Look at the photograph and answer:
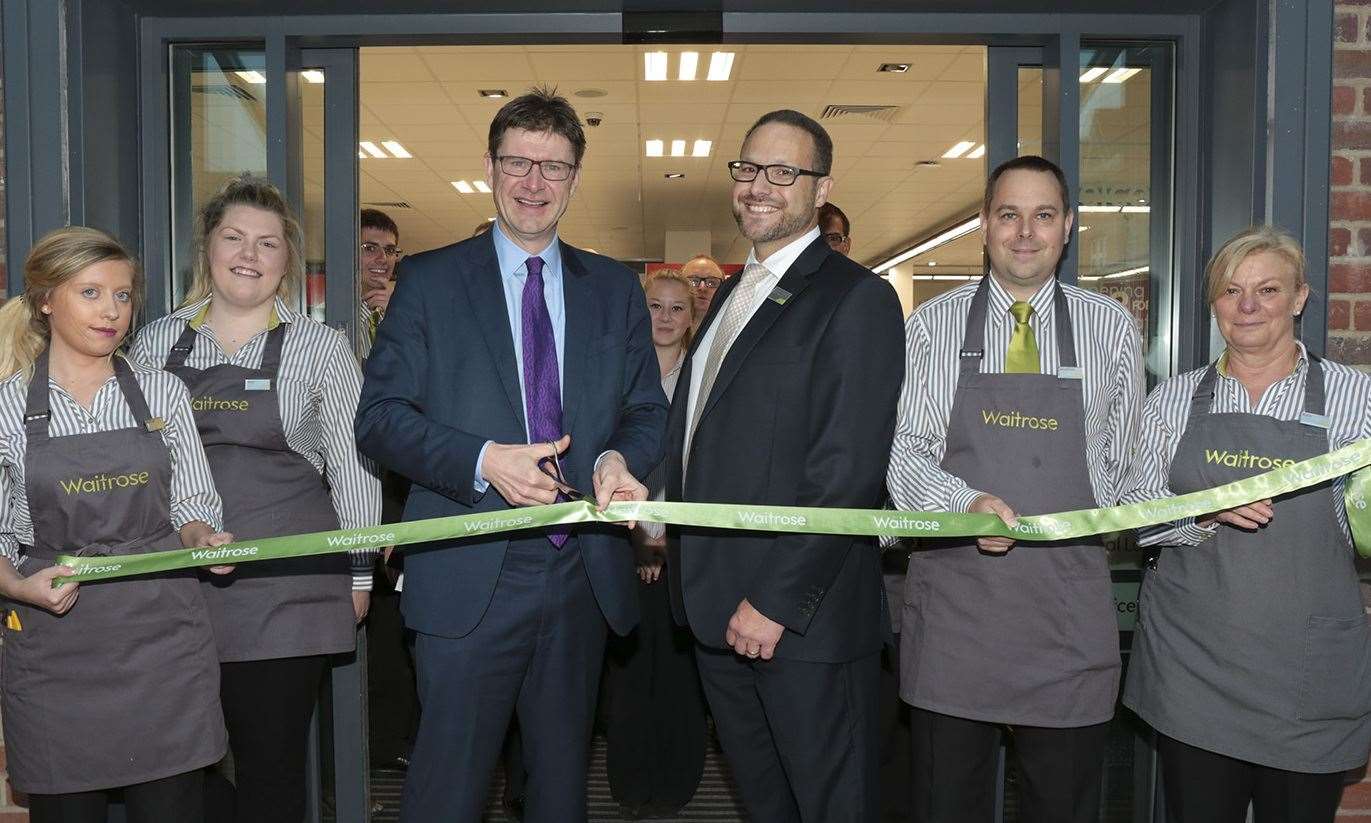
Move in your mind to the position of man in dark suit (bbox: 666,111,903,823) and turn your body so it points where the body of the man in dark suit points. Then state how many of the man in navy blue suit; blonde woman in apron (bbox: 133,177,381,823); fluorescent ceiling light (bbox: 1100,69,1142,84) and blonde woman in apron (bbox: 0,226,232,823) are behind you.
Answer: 1

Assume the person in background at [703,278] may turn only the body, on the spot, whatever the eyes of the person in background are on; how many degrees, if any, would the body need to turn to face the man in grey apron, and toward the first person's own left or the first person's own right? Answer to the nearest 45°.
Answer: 0° — they already face them

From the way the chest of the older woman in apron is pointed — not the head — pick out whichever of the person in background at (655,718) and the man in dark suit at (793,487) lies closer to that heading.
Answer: the man in dark suit

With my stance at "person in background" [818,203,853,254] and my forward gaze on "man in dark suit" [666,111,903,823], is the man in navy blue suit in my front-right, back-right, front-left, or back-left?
front-right

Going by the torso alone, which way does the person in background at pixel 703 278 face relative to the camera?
toward the camera

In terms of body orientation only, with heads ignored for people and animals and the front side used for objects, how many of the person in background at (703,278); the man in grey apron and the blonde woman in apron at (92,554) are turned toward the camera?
3

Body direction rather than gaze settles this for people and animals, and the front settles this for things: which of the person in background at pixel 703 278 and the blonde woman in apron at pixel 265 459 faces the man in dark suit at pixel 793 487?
the person in background

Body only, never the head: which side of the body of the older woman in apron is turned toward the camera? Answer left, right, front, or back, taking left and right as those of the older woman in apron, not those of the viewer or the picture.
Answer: front

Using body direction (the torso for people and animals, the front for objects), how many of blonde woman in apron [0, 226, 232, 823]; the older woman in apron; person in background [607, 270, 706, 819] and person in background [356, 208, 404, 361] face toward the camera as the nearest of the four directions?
4
